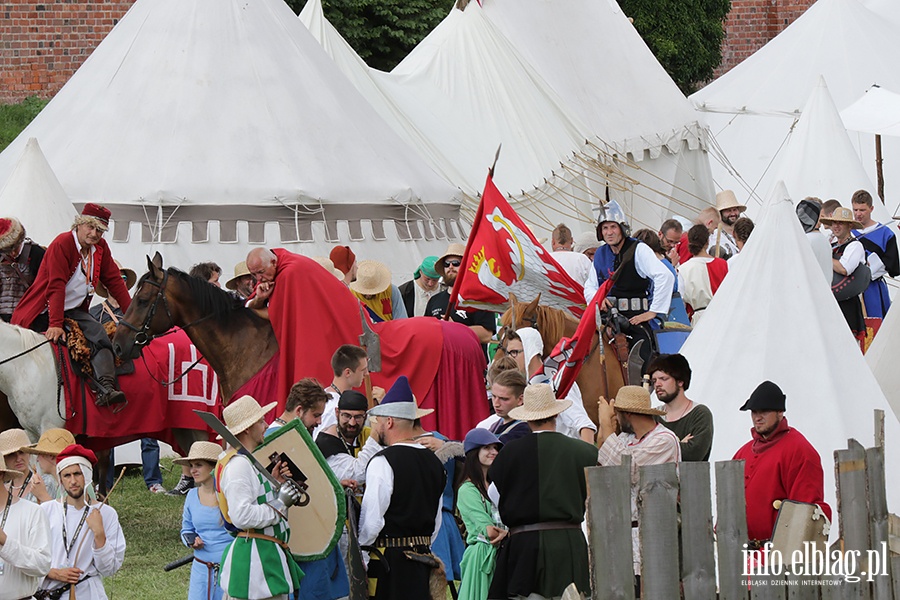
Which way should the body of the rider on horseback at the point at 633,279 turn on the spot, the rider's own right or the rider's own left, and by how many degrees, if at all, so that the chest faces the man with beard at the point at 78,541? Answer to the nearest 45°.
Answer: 0° — they already face them

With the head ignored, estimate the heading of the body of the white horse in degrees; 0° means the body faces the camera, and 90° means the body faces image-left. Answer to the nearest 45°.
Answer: approximately 90°

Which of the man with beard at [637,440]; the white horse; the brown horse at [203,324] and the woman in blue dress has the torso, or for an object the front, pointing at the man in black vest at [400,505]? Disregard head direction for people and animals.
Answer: the man with beard

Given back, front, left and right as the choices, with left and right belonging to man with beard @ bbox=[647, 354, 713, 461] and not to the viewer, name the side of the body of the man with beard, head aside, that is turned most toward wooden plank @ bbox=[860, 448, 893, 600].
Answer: left

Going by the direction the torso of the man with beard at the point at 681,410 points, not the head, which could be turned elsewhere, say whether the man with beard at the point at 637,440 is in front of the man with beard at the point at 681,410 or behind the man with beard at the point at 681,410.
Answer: in front

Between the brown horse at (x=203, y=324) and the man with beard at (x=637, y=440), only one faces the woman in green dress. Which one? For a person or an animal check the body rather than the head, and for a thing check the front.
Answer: the man with beard

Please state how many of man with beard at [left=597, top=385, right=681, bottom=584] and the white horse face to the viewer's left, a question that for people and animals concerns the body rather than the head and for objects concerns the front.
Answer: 2

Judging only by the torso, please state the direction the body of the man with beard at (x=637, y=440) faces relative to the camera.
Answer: to the viewer's left

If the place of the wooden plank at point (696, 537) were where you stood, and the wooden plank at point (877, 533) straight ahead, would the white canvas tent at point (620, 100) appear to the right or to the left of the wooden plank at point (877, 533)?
left

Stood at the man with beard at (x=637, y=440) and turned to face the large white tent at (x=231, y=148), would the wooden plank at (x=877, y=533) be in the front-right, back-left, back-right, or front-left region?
back-right

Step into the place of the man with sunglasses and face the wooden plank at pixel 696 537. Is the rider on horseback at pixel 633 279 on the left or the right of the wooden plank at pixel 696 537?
left

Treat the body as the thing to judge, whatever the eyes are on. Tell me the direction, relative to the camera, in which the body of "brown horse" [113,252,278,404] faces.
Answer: to the viewer's left

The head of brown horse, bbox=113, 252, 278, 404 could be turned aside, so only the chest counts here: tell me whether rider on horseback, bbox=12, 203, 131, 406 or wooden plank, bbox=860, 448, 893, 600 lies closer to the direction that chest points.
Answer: the rider on horseback

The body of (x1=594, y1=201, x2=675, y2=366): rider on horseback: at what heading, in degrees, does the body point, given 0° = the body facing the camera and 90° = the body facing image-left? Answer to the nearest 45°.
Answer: approximately 45°
